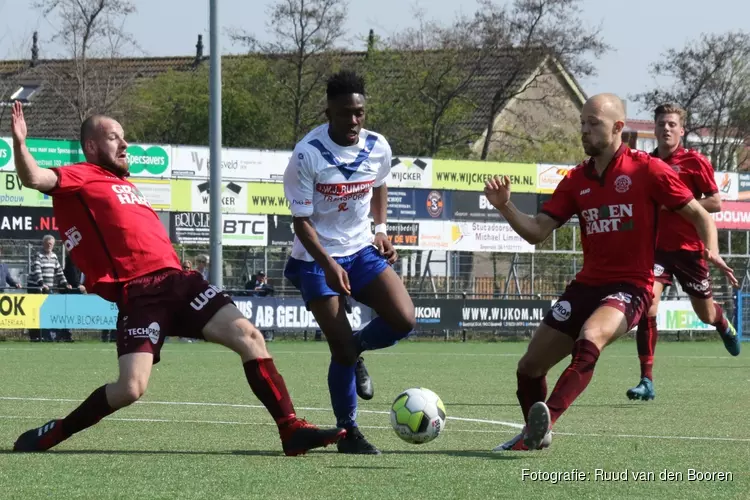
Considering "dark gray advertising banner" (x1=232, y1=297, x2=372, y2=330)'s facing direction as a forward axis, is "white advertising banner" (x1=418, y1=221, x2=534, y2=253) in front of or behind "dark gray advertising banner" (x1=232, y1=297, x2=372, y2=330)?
behind

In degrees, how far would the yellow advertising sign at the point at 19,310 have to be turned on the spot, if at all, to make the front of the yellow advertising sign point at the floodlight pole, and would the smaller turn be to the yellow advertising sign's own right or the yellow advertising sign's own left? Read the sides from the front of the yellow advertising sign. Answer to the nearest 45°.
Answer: approximately 90° to the yellow advertising sign's own left

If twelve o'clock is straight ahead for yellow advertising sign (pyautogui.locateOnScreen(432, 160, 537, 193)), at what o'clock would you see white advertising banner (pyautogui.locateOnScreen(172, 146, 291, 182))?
The white advertising banner is roughly at 2 o'clock from the yellow advertising sign.

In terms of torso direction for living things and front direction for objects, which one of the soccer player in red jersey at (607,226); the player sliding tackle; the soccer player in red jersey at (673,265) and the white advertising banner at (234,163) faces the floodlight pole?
the white advertising banner

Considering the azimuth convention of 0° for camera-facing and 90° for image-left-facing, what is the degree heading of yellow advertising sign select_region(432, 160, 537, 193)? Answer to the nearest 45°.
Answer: approximately 0°

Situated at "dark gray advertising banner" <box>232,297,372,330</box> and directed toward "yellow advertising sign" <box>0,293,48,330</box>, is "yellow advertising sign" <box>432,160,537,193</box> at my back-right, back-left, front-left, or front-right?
back-right

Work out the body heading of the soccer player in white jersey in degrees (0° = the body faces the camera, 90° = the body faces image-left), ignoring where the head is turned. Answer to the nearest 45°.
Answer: approximately 315°

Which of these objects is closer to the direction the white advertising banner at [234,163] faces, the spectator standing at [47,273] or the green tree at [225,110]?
the spectator standing

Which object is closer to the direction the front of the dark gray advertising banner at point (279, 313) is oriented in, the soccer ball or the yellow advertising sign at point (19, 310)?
the soccer ball
